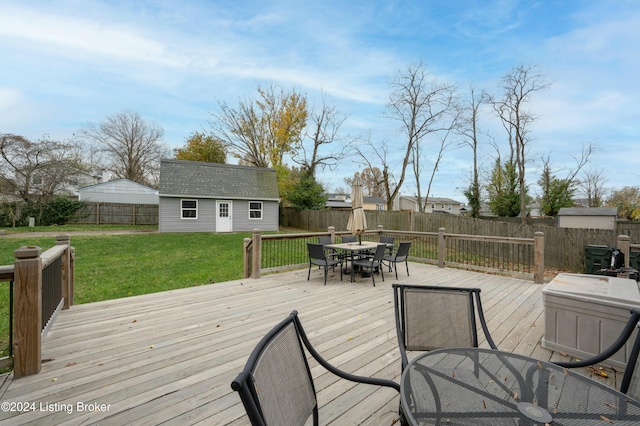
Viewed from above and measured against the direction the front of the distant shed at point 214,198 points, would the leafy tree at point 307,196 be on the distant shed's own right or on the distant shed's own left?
on the distant shed's own left

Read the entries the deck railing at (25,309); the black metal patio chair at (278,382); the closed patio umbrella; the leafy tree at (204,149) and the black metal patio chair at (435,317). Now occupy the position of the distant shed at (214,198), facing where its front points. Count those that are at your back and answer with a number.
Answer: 1

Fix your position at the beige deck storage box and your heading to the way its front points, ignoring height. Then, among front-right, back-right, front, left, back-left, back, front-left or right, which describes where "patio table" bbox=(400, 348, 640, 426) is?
front-left

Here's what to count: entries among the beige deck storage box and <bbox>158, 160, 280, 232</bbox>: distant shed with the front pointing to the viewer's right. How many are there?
0

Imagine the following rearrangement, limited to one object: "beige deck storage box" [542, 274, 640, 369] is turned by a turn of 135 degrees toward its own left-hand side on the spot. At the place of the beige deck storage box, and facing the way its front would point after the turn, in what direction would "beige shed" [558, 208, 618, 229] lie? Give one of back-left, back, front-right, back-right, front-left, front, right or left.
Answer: left

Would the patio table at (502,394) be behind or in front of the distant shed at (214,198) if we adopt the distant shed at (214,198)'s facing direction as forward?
in front

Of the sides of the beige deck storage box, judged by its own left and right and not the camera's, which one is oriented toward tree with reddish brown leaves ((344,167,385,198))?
back

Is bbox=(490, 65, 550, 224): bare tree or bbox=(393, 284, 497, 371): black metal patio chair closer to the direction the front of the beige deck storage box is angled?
the black metal patio chair

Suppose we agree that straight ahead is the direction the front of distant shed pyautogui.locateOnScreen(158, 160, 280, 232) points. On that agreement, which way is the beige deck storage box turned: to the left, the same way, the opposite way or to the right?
to the right

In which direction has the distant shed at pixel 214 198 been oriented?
toward the camera

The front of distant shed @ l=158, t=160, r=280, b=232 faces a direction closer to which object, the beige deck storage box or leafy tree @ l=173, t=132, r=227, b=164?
the beige deck storage box

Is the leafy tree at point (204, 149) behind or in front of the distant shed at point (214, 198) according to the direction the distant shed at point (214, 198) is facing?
behind

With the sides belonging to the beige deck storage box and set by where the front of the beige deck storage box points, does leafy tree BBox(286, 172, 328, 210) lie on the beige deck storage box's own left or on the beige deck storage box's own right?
on the beige deck storage box's own right

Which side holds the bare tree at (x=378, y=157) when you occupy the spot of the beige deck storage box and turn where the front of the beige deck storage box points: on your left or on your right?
on your right

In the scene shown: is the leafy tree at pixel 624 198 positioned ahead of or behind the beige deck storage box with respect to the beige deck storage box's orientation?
behind

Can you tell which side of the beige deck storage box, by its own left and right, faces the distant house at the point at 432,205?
back

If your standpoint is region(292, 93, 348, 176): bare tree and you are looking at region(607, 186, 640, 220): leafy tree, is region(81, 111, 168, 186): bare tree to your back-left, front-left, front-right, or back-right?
back-left

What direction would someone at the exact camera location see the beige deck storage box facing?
facing the viewer and to the left of the viewer
